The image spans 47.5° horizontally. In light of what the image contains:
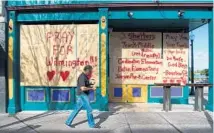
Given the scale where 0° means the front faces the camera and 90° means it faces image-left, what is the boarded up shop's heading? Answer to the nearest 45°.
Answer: approximately 0°
